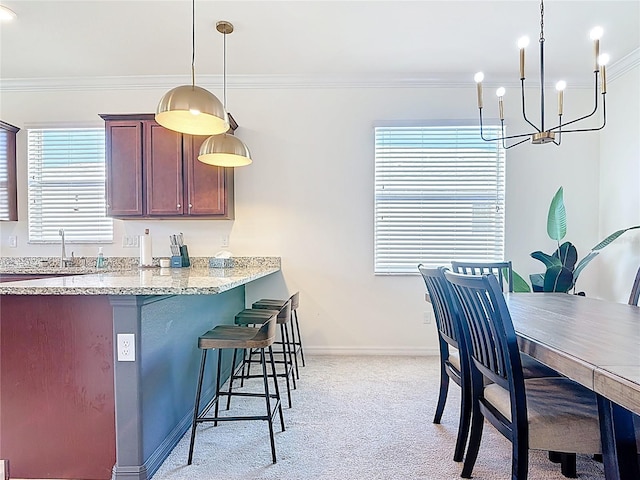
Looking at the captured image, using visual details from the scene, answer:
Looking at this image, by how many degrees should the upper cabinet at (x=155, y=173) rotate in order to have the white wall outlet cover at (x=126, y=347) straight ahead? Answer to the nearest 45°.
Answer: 0° — it already faces it

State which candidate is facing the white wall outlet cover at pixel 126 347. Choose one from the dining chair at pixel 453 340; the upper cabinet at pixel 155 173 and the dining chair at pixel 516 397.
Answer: the upper cabinet

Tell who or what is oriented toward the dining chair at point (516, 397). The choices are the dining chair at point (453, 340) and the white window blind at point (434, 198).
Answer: the white window blind

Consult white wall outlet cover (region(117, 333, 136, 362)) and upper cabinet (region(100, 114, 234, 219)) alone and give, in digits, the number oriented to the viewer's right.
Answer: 0

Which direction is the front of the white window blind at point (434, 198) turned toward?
toward the camera

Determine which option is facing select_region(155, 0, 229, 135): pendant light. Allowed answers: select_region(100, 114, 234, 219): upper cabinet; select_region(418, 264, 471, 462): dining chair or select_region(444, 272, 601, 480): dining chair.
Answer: the upper cabinet

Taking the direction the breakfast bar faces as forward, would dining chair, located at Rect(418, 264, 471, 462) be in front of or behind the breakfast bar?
in front

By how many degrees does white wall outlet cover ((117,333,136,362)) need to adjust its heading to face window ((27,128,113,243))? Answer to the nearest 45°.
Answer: approximately 180°

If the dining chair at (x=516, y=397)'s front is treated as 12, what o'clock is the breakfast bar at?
The breakfast bar is roughly at 7 o'clock from the dining chair.

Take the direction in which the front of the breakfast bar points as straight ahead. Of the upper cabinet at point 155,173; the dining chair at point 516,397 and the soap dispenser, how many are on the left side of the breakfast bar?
2

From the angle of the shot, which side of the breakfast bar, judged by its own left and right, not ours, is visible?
right

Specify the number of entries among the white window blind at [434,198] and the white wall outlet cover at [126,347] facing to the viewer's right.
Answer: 0

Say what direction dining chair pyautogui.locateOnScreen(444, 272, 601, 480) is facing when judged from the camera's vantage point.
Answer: facing away from the viewer and to the right of the viewer

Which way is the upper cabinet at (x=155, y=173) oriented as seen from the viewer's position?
toward the camera

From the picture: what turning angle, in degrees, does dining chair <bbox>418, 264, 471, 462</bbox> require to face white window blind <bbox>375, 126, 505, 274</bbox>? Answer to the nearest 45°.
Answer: approximately 45° to its left

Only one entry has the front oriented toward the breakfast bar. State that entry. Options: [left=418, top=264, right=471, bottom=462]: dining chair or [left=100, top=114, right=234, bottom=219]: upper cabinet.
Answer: the upper cabinet

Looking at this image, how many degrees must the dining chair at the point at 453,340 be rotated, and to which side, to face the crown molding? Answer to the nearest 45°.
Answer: approximately 90° to its left

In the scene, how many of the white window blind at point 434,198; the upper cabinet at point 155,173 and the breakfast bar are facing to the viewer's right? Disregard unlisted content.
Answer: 1

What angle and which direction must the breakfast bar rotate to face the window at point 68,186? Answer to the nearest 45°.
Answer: approximately 90° to its left

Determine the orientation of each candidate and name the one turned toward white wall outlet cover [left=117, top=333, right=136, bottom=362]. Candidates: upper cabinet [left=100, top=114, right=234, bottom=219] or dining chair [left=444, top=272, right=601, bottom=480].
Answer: the upper cabinet
